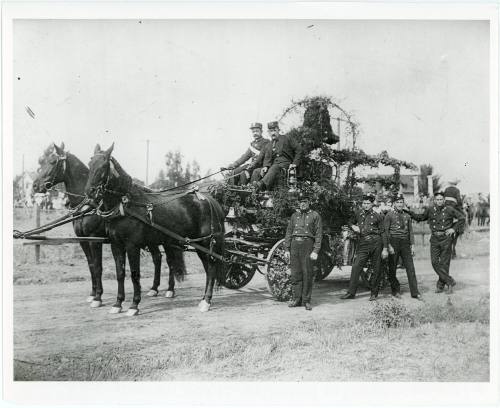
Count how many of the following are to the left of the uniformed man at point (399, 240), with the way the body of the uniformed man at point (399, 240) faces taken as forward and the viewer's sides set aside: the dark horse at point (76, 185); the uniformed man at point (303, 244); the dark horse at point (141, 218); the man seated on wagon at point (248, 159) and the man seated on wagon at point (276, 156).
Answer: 0

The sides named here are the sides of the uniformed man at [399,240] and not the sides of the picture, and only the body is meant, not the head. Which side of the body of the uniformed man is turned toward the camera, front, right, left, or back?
front

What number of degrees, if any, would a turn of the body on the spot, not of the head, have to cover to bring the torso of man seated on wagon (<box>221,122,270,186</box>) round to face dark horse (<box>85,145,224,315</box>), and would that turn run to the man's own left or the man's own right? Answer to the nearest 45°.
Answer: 0° — they already face it

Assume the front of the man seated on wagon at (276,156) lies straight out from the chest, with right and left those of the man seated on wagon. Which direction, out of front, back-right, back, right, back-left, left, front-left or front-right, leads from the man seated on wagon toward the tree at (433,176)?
back

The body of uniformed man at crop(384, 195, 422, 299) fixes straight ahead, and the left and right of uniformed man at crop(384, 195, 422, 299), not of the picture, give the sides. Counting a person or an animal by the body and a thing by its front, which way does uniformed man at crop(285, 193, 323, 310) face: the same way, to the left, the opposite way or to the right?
the same way

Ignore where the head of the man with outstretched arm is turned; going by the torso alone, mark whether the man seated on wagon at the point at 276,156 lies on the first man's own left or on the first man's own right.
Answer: on the first man's own right

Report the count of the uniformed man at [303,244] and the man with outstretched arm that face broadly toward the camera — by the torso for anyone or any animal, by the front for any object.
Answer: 2

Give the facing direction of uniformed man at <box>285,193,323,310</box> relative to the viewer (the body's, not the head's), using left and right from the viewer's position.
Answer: facing the viewer

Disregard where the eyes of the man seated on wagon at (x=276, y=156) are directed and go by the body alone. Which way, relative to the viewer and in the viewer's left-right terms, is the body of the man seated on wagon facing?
facing the viewer and to the left of the viewer

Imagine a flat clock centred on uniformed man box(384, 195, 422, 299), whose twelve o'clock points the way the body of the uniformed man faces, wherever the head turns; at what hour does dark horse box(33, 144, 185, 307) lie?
The dark horse is roughly at 2 o'clock from the uniformed man.

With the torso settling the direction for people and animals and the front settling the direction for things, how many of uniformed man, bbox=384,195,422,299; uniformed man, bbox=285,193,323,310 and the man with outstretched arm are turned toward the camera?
3

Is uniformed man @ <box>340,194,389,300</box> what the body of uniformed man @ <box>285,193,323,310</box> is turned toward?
no
